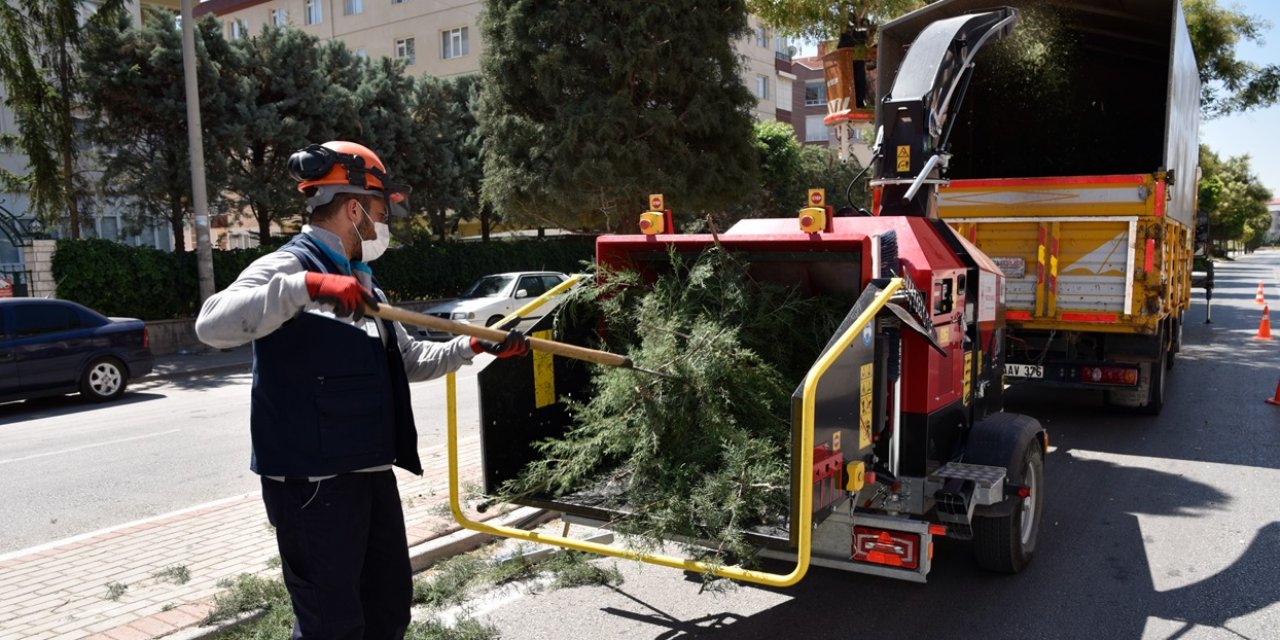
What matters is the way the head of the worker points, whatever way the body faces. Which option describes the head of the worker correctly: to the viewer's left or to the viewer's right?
to the viewer's right

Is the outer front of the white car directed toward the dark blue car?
yes

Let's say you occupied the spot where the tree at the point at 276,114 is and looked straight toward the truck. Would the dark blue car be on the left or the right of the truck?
right

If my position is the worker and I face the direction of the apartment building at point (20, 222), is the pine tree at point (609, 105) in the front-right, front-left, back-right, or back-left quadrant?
front-right

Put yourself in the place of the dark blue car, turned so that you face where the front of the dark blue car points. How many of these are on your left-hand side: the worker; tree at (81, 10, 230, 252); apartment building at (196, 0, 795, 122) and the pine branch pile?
2

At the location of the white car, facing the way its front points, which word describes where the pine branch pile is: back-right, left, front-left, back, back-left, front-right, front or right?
front-left

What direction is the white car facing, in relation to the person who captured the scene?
facing the viewer and to the left of the viewer

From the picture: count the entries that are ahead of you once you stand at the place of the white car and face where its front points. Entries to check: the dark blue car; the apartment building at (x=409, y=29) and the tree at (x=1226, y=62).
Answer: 1

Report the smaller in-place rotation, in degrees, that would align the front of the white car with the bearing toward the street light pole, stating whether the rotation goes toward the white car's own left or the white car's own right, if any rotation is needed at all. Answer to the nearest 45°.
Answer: approximately 45° to the white car's own right

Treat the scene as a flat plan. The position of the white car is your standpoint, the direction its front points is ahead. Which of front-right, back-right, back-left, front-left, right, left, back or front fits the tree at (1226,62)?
back-left
